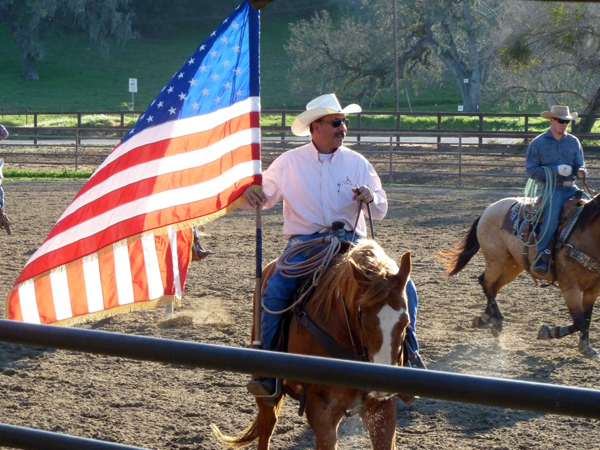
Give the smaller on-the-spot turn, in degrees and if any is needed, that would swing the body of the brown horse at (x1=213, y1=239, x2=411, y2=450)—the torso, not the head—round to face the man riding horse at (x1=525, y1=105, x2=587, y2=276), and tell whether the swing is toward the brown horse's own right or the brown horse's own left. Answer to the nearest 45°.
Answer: approximately 90° to the brown horse's own left

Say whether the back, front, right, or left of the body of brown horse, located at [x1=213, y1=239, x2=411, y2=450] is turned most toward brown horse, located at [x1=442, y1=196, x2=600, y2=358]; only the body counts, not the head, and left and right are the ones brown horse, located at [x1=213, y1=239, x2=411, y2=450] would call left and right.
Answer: left

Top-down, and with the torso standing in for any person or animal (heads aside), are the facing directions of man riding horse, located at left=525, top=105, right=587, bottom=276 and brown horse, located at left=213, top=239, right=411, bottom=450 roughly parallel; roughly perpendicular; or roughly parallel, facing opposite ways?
roughly parallel

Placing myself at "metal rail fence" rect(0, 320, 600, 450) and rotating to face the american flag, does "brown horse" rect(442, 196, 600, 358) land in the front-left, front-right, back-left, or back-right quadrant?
front-right

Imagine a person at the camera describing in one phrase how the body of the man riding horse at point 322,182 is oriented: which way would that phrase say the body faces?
toward the camera

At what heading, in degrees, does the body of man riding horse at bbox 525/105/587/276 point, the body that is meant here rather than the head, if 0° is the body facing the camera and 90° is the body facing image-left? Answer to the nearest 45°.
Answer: approximately 315°

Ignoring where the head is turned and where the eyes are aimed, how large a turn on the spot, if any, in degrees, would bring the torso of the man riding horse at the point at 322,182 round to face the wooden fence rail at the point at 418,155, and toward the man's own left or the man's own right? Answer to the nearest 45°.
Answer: approximately 180°

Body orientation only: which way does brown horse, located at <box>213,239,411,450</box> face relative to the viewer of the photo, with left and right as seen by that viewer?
facing the viewer and to the right of the viewer

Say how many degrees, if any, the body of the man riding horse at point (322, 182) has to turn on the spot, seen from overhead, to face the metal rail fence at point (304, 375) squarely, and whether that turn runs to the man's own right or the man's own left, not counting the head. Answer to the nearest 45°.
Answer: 0° — they already face it

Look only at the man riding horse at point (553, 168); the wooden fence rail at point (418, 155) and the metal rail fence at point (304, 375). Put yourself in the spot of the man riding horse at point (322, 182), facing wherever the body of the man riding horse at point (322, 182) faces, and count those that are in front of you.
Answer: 1

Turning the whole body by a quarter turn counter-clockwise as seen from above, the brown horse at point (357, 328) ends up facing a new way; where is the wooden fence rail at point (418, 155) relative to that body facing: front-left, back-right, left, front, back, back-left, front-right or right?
front-left
